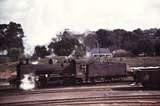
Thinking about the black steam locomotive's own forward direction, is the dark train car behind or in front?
behind

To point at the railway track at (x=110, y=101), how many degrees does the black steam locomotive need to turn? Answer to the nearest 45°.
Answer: approximately 90° to its left

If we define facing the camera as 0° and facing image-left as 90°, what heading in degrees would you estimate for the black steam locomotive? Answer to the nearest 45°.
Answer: approximately 90°

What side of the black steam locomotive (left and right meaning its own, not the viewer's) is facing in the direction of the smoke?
front

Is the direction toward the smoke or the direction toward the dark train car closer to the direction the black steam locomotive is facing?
the smoke
